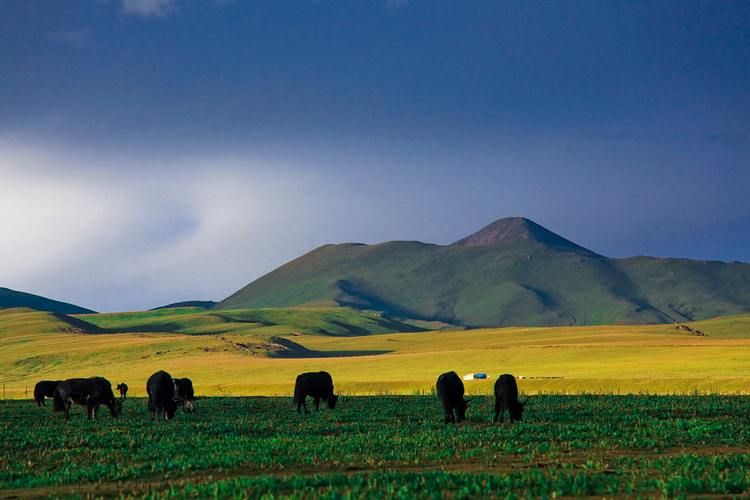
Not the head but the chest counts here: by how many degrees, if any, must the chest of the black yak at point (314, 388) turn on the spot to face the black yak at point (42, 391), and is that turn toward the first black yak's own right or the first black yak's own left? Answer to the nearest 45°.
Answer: approximately 135° to the first black yak's own left

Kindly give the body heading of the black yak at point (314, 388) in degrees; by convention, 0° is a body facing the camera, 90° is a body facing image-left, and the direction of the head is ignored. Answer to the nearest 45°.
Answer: approximately 270°

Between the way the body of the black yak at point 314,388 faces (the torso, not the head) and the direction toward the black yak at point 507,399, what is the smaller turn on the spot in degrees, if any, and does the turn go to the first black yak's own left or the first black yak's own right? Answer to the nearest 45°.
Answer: approximately 45° to the first black yak's own right

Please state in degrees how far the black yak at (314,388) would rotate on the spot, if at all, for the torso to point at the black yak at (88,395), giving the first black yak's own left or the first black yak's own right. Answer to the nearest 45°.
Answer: approximately 180°

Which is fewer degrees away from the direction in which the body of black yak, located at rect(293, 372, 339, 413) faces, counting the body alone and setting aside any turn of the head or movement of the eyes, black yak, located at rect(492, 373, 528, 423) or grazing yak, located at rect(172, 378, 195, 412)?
the black yak

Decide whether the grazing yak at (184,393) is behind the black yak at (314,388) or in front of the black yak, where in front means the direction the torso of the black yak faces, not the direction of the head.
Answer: behind

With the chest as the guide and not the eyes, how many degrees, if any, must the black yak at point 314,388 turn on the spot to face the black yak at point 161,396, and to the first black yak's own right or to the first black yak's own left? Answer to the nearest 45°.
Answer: approximately 135° to the first black yak's own right
